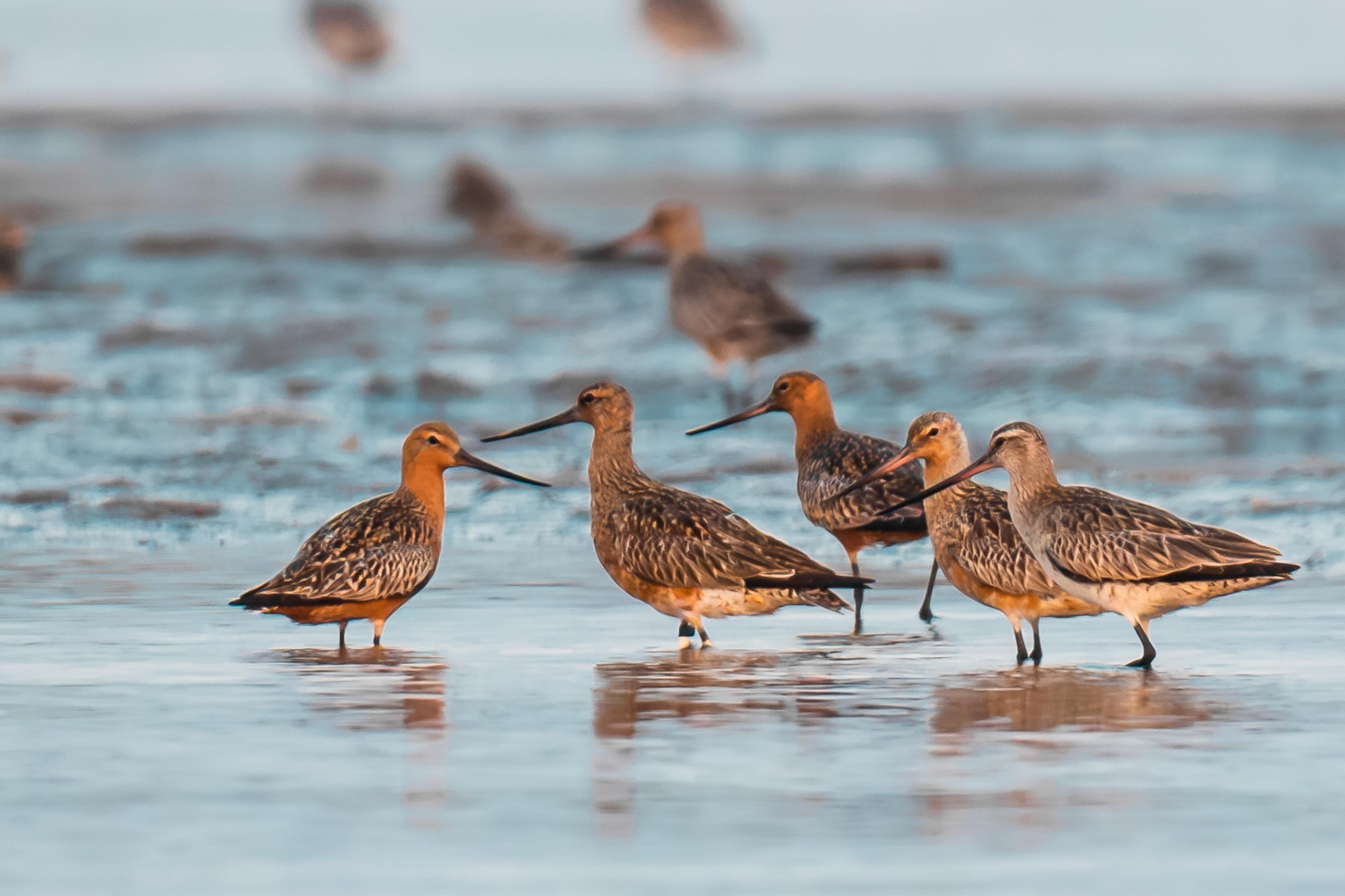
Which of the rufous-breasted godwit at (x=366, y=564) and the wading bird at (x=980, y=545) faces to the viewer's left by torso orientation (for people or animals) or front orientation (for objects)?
the wading bird

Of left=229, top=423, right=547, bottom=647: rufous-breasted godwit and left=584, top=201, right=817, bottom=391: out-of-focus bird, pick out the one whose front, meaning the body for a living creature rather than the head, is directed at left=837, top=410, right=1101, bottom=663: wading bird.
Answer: the rufous-breasted godwit

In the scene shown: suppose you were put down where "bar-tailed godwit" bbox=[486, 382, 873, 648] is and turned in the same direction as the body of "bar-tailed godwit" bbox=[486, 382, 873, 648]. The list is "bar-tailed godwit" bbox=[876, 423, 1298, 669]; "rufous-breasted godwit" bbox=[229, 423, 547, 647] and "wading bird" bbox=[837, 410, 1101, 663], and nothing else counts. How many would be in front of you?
1

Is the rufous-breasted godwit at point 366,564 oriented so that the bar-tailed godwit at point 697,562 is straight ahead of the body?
yes

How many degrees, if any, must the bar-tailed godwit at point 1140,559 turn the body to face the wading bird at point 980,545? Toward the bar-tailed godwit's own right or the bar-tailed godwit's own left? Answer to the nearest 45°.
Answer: approximately 45° to the bar-tailed godwit's own right

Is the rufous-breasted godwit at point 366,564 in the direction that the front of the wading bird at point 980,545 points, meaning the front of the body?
yes

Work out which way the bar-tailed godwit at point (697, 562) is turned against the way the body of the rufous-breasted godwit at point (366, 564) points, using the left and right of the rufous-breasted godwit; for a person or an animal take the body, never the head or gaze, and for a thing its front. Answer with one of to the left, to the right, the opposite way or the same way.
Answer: the opposite way

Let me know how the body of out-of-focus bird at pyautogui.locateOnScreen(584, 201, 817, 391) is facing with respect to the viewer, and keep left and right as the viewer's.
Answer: facing to the left of the viewer

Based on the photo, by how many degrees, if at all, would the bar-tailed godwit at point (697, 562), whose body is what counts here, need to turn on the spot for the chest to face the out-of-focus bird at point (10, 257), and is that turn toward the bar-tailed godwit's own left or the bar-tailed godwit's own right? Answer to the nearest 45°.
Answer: approximately 45° to the bar-tailed godwit's own right

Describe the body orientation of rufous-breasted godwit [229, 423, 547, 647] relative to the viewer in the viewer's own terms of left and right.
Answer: facing to the right of the viewer

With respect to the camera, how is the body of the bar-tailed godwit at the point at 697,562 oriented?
to the viewer's left

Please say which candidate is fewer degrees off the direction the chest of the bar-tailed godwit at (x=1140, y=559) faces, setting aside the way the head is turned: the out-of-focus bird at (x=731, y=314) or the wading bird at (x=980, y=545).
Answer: the wading bird

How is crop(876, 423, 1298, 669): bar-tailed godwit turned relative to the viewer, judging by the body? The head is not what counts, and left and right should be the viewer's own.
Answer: facing to the left of the viewer

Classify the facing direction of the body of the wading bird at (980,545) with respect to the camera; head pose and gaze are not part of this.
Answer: to the viewer's left
